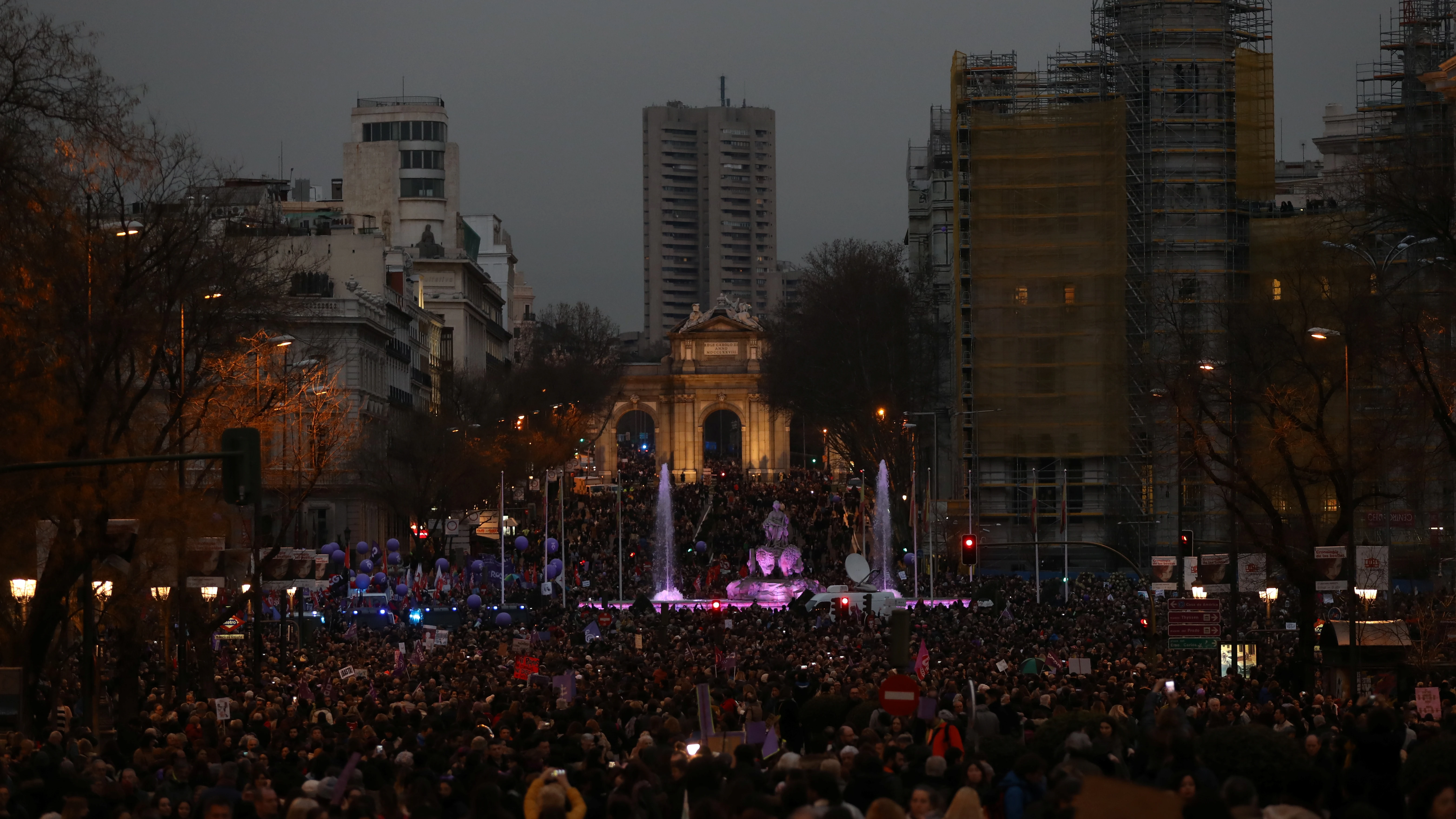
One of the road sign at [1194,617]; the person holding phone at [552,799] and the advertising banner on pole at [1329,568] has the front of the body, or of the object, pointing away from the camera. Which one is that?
the person holding phone

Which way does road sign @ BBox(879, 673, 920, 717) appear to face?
toward the camera

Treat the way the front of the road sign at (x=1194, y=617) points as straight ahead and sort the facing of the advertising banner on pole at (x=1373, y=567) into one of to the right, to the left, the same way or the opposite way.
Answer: the same way

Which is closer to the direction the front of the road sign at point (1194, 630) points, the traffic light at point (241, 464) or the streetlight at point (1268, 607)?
the traffic light

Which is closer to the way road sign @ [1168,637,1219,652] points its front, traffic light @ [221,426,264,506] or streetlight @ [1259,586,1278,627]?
the traffic light

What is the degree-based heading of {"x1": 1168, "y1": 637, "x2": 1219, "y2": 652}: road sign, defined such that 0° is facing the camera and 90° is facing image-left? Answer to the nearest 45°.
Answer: approximately 0°

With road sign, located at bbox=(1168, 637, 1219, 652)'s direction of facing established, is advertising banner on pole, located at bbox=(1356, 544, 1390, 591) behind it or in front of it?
behind

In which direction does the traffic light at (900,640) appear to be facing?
away from the camera

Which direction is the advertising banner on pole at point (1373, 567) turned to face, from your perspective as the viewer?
facing the viewer

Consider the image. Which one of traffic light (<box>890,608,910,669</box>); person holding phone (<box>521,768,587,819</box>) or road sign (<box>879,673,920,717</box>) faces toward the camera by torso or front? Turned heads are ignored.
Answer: the road sign

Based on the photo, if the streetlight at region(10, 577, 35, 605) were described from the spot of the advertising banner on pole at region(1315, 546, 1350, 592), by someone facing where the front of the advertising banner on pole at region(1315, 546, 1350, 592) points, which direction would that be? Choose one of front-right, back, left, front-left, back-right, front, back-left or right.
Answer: front-right

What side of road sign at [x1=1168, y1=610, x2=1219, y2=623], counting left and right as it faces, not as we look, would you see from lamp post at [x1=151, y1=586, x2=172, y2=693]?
right

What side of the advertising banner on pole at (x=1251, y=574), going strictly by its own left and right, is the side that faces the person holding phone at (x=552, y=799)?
front

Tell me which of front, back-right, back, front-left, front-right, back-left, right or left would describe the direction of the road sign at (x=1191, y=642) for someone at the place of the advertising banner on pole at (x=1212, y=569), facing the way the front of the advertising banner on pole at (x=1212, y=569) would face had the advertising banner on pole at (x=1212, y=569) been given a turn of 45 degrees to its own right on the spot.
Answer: front-left

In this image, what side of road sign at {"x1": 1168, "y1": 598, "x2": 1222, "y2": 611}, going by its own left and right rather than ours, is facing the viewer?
front

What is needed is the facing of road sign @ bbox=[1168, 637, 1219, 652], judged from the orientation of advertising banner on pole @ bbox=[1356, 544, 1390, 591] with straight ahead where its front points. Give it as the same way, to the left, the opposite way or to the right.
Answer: the same way
